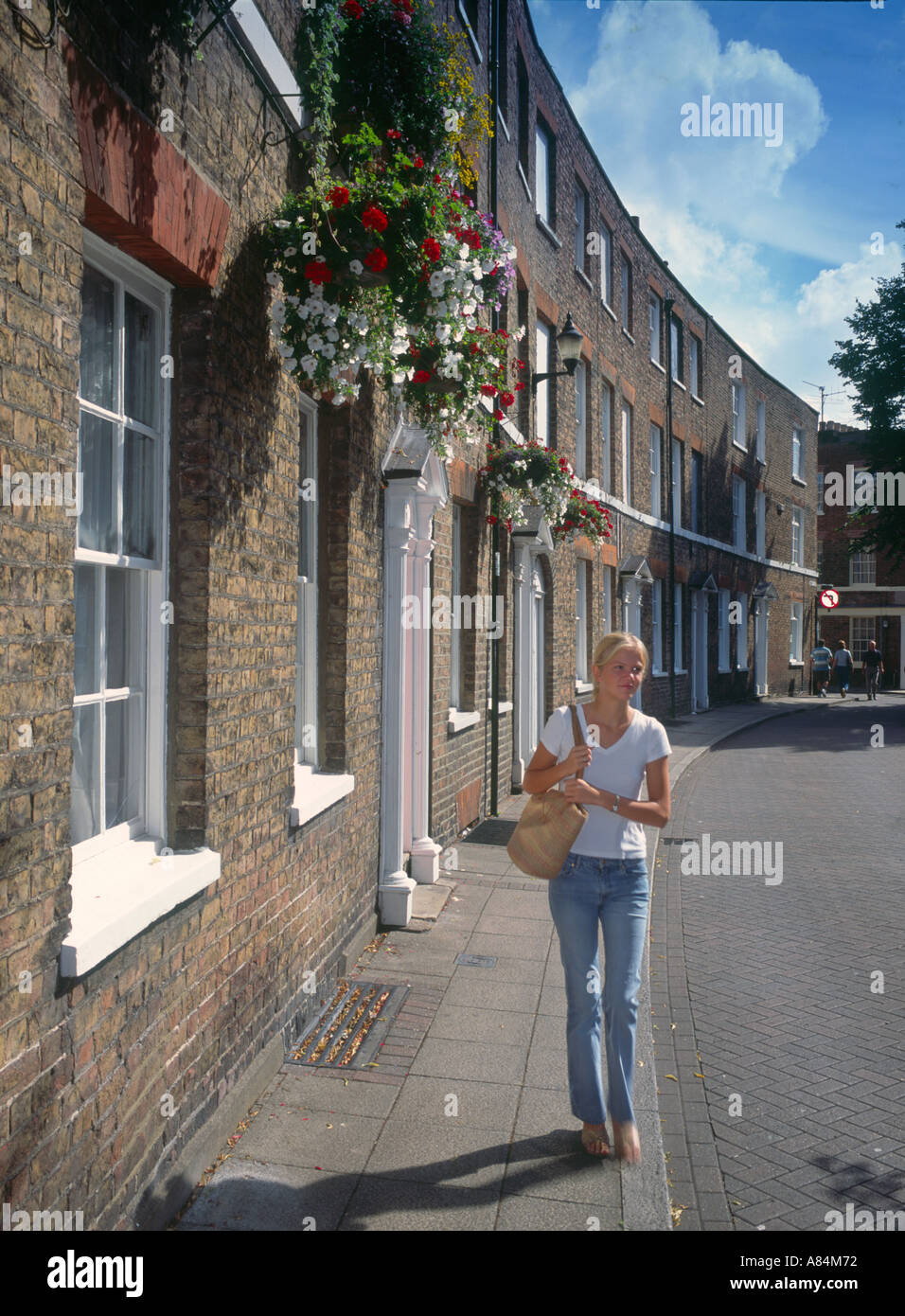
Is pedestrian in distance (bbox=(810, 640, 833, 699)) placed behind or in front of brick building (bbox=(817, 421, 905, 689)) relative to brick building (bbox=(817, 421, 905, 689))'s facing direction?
in front

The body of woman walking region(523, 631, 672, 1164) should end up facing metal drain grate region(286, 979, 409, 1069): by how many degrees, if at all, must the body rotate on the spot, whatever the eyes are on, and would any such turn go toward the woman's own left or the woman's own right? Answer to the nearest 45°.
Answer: approximately 135° to the woman's own right

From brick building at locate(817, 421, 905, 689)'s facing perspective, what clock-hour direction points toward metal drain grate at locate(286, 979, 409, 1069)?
The metal drain grate is roughly at 12 o'clock from the brick building.

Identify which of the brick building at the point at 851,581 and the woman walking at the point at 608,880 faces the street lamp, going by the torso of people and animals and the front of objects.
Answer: the brick building

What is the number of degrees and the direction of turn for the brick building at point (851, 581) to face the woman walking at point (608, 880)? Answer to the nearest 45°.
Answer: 0° — it already faces them

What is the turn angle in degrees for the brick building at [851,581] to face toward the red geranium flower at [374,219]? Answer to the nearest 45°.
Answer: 0° — it already faces it

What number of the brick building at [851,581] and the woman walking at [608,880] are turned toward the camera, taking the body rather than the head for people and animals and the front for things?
2

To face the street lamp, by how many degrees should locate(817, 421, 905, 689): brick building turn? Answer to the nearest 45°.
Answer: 0° — it already faces it

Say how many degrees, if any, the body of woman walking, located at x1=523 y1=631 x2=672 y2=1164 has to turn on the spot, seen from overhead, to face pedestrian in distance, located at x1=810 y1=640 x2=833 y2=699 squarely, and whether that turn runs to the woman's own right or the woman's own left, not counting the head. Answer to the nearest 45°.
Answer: approximately 180°

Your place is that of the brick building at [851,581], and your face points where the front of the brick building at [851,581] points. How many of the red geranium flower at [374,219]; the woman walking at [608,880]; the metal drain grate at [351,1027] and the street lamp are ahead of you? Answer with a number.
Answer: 4
